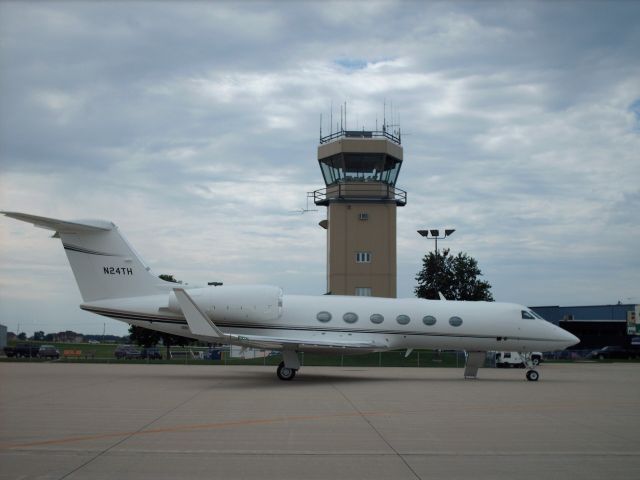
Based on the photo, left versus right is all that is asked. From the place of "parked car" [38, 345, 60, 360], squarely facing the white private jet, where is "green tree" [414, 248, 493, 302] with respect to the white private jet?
left

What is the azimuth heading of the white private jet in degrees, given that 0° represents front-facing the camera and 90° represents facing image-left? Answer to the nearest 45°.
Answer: approximately 270°

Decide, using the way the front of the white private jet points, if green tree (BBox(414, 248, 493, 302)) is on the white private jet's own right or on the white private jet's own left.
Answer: on the white private jet's own left

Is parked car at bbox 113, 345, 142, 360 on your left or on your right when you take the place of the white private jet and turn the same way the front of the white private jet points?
on your left

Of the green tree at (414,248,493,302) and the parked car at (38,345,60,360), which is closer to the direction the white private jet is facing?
the green tree

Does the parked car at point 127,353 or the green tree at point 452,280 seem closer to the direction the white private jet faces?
the green tree

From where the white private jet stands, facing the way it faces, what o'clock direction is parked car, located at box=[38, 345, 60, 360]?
The parked car is roughly at 8 o'clock from the white private jet.
